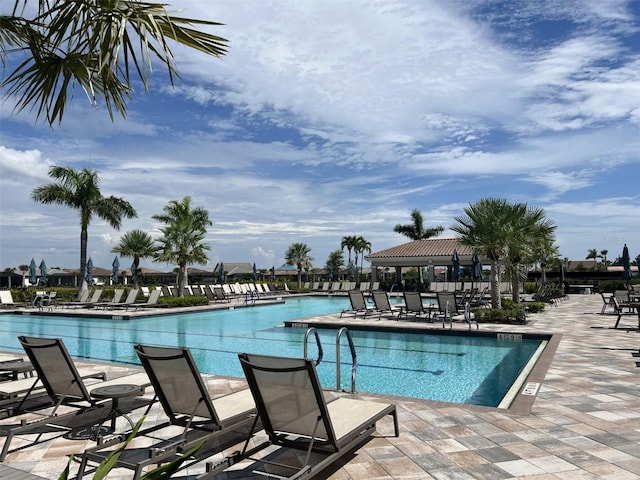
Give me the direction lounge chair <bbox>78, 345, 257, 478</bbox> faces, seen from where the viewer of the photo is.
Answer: facing away from the viewer and to the right of the viewer

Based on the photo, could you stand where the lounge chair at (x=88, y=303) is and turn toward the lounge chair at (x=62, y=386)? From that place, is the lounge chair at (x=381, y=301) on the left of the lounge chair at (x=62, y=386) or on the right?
left

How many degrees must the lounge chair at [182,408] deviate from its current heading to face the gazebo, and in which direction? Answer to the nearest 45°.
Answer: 0° — it already faces it

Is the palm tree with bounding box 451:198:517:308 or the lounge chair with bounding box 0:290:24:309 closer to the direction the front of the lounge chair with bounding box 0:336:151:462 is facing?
the palm tree

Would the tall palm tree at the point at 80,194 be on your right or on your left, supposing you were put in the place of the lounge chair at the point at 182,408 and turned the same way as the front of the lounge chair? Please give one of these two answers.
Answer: on your left

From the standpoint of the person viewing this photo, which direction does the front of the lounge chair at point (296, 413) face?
facing away from the viewer and to the right of the viewer

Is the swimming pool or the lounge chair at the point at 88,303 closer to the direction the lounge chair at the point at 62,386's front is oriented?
the swimming pool

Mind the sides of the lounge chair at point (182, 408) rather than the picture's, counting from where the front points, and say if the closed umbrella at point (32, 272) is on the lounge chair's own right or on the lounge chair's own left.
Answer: on the lounge chair's own left

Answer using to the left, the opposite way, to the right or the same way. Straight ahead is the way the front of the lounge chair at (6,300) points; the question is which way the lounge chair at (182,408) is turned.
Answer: to the left
